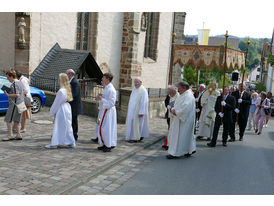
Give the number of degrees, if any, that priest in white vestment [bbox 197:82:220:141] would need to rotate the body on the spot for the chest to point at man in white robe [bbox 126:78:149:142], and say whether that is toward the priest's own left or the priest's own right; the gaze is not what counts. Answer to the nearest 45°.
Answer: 0° — they already face them

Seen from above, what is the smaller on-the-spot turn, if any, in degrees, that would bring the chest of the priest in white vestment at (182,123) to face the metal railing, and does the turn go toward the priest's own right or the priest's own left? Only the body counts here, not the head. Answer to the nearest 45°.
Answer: approximately 90° to the priest's own right

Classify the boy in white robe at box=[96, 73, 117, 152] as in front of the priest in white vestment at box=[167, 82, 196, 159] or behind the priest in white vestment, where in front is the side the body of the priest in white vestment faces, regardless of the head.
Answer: in front

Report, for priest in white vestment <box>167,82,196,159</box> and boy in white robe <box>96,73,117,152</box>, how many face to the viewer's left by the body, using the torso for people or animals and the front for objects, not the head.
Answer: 2

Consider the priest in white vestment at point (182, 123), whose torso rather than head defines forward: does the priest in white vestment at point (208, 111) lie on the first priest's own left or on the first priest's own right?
on the first priest's own right

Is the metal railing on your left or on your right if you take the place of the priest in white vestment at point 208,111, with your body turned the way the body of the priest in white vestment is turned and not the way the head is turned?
on your right

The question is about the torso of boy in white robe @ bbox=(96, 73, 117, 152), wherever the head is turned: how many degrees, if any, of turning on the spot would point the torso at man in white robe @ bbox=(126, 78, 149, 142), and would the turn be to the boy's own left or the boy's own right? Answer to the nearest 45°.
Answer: approximately 135° to the boy's own right

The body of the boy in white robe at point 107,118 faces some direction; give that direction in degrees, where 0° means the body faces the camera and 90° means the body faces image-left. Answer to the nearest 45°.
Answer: approximately 90°

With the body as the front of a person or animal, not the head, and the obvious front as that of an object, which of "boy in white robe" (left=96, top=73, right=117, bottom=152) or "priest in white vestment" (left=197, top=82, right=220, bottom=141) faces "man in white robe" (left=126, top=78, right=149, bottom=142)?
the priest in white vestment

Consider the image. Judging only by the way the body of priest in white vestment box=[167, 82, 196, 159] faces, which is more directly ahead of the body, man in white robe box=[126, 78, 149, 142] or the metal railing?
the man in white robe

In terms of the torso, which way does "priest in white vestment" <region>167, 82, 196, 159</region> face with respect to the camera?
to the viewer's left

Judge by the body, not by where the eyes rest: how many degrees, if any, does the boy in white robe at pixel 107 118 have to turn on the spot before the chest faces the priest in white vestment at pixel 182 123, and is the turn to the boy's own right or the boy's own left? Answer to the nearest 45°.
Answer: approximately 180°

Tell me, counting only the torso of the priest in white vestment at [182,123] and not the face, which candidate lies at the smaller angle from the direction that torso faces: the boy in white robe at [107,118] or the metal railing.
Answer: the boy in white robe

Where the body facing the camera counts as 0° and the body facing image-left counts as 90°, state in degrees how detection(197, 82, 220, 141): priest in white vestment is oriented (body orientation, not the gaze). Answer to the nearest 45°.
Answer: approximately 45°
